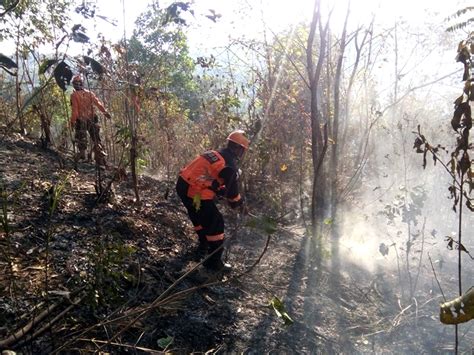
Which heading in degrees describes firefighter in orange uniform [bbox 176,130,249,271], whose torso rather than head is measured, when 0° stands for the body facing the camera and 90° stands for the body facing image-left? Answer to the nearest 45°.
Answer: approximately 270°

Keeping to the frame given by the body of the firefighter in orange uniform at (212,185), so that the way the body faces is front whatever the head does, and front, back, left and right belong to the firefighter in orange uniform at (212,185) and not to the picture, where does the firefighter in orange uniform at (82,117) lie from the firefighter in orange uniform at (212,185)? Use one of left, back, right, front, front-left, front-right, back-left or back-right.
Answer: back-left
